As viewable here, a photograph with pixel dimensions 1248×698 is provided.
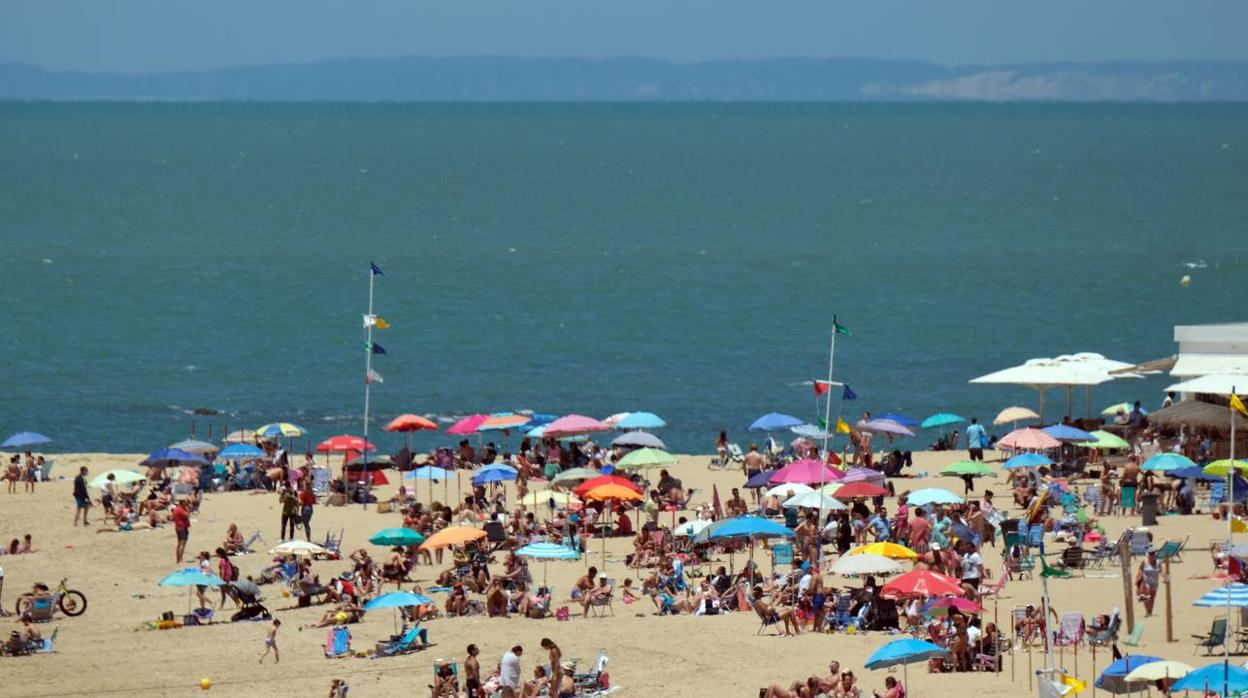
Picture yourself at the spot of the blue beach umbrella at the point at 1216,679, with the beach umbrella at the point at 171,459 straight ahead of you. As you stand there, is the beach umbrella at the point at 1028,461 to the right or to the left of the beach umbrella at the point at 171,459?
right

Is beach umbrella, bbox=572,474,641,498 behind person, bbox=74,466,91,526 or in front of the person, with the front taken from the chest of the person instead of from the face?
in front
